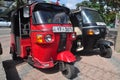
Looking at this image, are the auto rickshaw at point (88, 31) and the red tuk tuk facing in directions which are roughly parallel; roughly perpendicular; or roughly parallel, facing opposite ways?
roughly parallel

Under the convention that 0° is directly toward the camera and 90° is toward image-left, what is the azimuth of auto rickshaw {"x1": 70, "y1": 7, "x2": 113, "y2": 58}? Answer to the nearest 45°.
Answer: approximately 315°

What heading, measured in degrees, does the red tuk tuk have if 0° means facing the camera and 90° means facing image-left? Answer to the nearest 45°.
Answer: approximately 315°

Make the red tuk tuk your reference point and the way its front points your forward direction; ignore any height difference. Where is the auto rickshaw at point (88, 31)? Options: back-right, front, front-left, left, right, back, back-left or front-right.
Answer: left

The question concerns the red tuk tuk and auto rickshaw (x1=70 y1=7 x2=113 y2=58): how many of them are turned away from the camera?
0

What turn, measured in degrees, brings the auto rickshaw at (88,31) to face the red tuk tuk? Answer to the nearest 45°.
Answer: approximately 90° to its right
